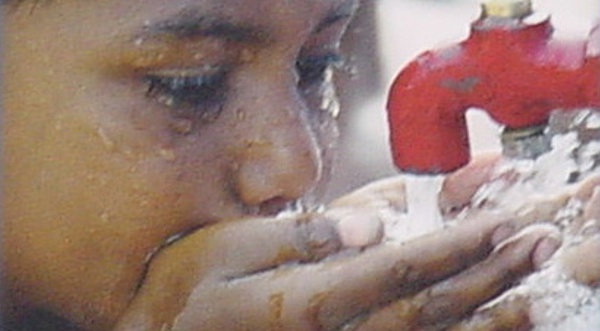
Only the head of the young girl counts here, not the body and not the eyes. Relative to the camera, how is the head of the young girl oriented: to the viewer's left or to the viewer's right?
to the viewer's right

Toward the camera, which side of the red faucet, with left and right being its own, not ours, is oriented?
left
